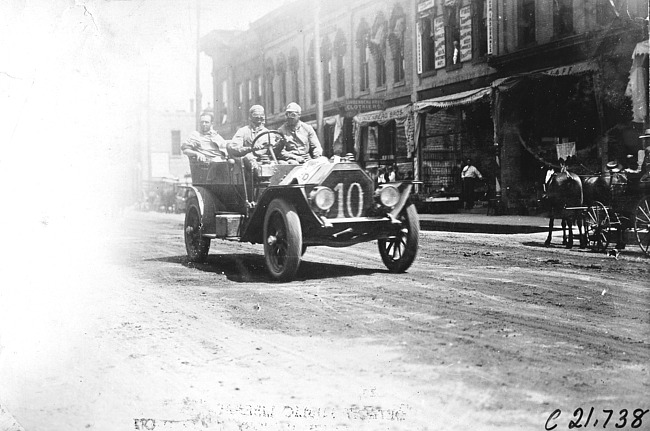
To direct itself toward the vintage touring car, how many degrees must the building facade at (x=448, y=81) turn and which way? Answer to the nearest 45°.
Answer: approximately 45° to its left

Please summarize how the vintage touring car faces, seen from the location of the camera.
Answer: facing the viewer and to the right of the viewer

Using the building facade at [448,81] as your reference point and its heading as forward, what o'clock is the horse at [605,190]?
The horse is roughly at 10 o'clock from the building facade.

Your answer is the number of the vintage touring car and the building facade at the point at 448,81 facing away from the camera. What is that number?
0

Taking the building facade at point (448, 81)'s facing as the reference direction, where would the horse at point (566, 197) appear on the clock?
The horse is roughly at 10 o'clock from the building facade.

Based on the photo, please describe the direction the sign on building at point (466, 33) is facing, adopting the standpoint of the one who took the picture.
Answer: facing the viewer and to the left of the viewer

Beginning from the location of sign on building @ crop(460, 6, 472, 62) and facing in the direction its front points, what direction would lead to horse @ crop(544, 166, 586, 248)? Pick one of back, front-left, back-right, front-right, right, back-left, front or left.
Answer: front-left

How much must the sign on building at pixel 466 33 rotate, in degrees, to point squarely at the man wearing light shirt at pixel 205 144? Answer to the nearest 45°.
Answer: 0° — it already faces them

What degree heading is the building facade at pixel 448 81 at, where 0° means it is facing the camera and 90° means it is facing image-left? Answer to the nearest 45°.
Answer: approximately 45°

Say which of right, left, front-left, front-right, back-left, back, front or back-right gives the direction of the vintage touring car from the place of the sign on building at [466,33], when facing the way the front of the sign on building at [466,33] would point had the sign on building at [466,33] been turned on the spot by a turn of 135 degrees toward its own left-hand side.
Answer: right

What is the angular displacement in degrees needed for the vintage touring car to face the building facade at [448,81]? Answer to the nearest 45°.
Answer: approximately 135° to its left
